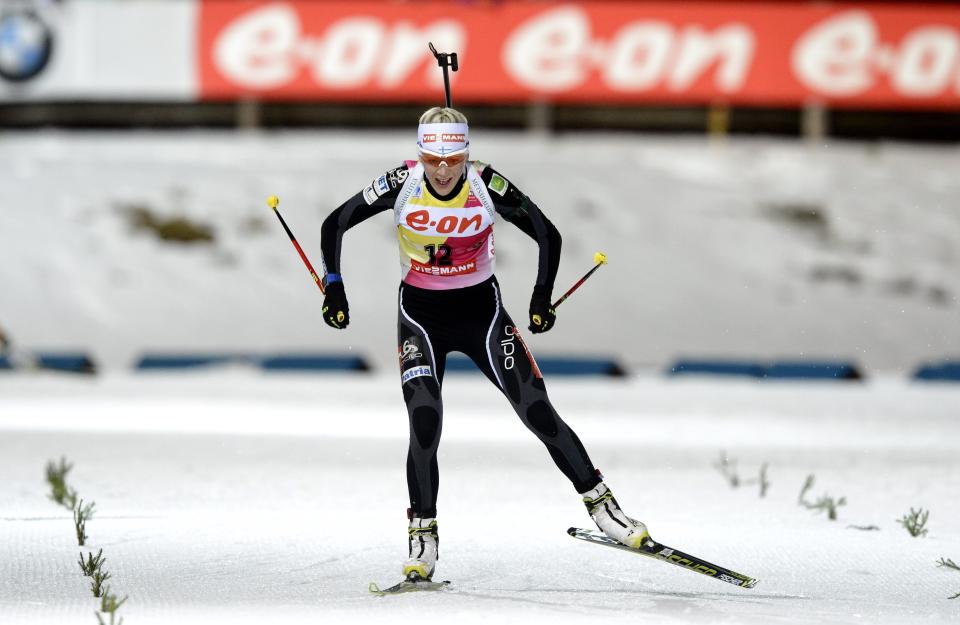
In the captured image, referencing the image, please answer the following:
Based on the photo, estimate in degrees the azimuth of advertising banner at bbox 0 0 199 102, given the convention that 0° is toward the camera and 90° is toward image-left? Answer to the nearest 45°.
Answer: approximately 0°

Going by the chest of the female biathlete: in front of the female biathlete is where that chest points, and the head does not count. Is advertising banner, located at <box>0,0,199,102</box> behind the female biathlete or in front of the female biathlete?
behind

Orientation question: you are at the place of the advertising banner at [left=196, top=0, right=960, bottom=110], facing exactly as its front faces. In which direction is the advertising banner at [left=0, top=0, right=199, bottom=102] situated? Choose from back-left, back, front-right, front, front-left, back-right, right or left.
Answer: right

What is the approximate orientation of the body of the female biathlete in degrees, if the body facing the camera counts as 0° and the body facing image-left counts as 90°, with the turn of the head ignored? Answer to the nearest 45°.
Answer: approximately 0°

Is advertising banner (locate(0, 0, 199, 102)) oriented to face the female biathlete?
yes

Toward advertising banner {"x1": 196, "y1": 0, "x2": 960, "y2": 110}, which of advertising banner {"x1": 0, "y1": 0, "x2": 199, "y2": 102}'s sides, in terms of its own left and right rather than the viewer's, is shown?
left

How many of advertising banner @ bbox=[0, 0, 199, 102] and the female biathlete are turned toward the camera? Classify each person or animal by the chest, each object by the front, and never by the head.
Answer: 2
